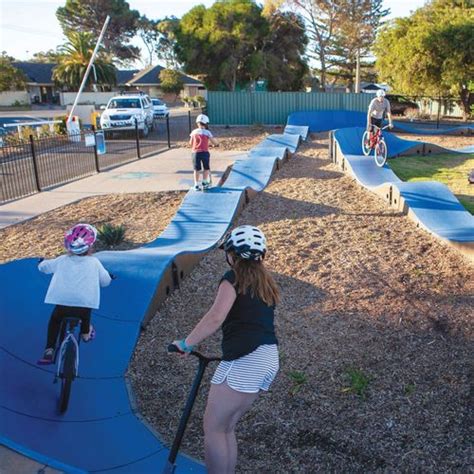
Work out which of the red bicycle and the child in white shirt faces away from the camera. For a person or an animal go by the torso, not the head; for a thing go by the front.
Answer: the child in white shirt

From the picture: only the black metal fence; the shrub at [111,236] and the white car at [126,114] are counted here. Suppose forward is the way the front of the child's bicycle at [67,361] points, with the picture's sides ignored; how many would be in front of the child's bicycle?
3

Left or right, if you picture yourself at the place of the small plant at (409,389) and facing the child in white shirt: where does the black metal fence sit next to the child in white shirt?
right

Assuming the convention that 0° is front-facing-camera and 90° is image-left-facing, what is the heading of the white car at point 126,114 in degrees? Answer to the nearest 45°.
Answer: approximately 45°

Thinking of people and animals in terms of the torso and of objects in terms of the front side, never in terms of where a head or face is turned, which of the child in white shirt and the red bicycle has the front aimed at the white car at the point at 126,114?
the child in white shirt

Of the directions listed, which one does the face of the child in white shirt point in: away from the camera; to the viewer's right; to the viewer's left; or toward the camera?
away from the camera

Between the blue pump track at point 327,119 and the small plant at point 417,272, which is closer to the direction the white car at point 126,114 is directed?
the small plant

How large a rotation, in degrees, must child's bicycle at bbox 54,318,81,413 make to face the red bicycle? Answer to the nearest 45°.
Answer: approximately 45° to its right

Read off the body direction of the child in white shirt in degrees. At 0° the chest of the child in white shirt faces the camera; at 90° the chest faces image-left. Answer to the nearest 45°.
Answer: approximately 180°

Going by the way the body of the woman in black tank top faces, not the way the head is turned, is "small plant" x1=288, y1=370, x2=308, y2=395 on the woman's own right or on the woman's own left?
on the woman's own right

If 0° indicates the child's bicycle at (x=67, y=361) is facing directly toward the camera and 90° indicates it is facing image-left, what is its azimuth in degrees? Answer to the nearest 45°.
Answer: approximately 180°
